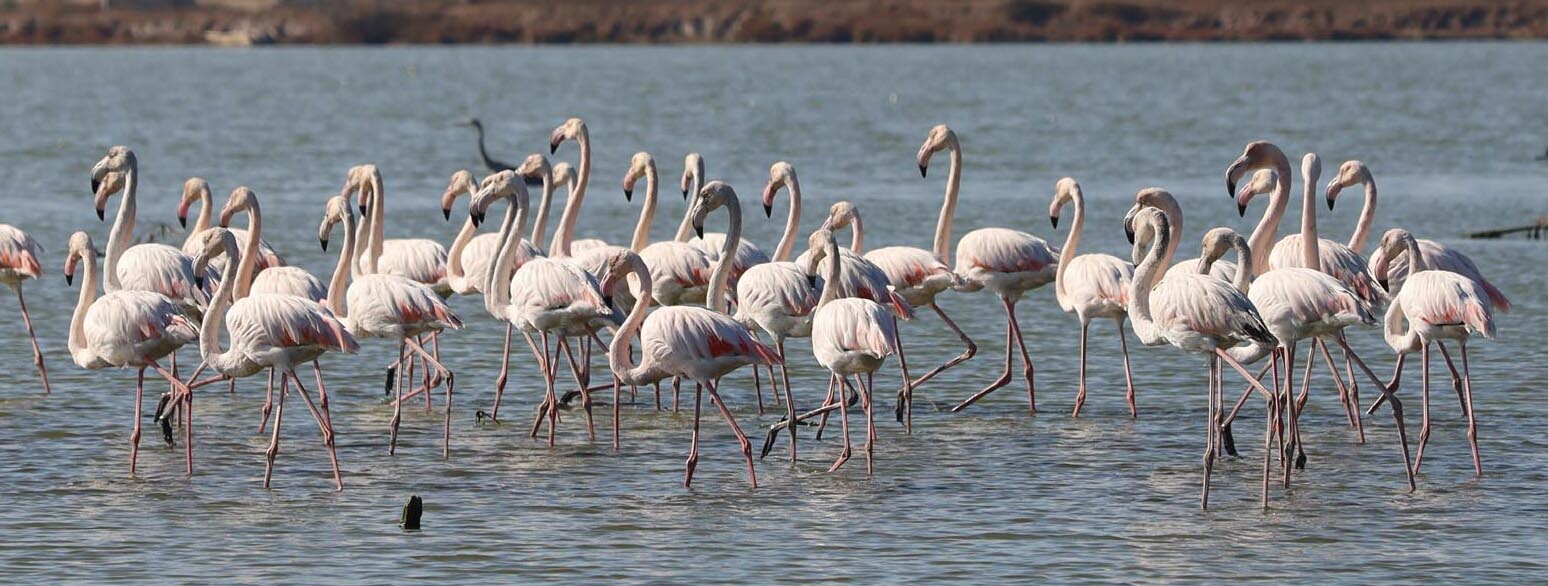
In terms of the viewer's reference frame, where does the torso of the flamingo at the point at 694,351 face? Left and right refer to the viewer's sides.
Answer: facing to the left of the viewer

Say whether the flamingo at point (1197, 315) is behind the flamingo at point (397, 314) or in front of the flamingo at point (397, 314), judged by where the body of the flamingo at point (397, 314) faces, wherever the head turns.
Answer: behind

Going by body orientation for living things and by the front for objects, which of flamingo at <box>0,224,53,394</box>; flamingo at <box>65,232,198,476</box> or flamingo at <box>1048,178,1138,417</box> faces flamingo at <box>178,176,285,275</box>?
flamingo at <box>1048,178,1138,417</box>

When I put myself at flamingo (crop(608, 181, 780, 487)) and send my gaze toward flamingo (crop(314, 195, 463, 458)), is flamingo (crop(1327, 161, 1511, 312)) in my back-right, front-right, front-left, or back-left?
back-right

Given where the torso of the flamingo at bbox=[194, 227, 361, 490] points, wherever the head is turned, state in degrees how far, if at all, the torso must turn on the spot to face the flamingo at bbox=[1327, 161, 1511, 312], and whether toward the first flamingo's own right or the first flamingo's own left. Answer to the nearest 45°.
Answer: approximately 180°

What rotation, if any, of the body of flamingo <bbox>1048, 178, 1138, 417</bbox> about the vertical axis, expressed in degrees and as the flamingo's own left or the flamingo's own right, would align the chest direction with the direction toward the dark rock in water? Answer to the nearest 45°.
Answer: approximately 45° to the flamingo's own left

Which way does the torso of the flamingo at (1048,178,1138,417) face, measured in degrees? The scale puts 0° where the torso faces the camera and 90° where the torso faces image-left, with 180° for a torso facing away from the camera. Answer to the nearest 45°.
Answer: approximately 90°

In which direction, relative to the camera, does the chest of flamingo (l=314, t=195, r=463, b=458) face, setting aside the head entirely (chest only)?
to the viewer's left

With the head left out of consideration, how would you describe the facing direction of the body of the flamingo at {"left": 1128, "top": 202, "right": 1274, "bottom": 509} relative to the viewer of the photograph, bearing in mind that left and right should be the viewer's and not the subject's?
facing to the left of the viewer

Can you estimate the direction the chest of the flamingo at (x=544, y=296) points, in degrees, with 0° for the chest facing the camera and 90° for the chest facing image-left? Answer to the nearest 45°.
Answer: approximately 90°

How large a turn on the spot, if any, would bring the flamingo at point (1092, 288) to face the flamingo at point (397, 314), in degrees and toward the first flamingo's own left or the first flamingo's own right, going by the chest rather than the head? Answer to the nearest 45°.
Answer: approximately 45° to the first flamingo's own left

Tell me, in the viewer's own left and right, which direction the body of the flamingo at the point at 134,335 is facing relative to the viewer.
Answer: facing to the left of the viewer
